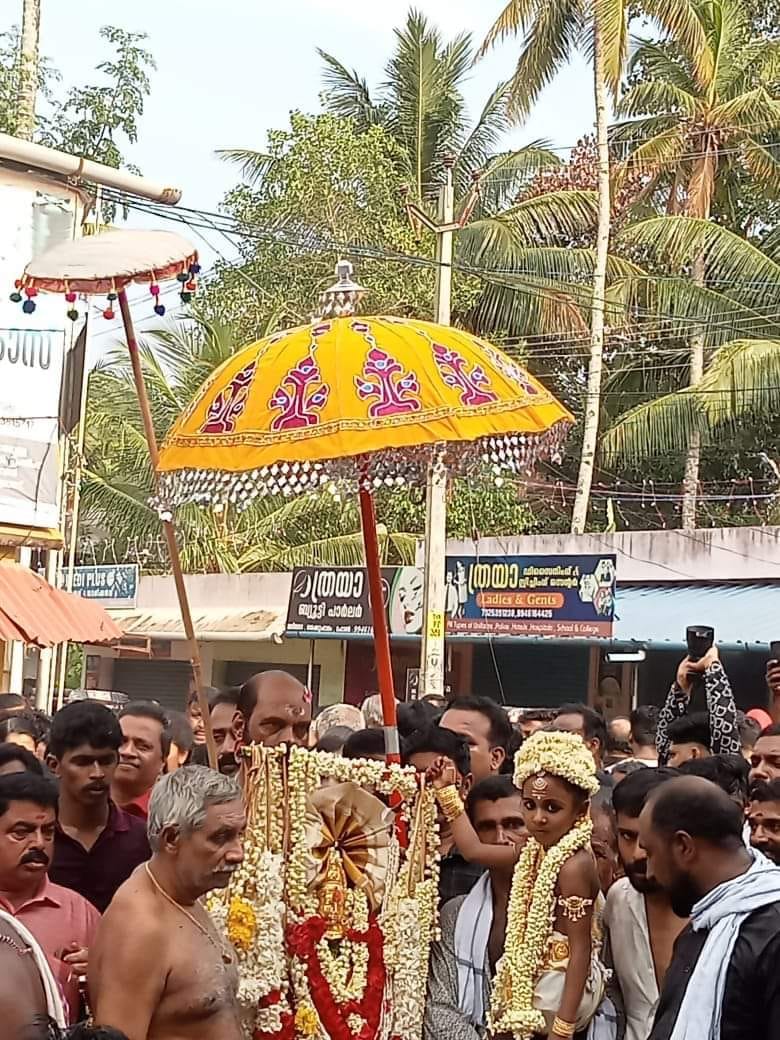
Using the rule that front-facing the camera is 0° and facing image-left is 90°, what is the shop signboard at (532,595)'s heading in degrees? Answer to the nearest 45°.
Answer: approximately 0°

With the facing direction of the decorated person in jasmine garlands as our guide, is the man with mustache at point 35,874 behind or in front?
in front

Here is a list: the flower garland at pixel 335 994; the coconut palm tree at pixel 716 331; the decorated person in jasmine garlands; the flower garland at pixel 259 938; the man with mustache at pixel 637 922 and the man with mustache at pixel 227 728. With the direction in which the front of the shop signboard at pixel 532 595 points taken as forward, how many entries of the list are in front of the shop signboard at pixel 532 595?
5

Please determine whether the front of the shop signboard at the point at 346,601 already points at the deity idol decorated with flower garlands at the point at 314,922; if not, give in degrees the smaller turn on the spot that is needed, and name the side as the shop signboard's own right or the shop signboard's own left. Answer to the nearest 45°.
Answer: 0° — it already faces it

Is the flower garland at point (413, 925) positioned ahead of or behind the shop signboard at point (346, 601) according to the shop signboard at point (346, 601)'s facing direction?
ahead

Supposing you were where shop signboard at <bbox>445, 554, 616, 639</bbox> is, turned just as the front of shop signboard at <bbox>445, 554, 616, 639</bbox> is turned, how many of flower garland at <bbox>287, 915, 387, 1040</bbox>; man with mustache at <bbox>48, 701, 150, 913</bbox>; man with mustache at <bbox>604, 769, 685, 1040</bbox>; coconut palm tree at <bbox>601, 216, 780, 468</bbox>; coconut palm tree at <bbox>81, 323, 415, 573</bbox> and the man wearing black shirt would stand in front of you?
4

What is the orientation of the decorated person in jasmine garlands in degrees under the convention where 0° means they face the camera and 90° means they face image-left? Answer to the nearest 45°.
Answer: approximately 45°

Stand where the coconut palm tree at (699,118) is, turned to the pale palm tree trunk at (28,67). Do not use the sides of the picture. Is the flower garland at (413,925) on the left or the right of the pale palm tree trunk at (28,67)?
left

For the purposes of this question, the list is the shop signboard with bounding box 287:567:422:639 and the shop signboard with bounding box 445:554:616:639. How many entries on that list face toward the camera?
2

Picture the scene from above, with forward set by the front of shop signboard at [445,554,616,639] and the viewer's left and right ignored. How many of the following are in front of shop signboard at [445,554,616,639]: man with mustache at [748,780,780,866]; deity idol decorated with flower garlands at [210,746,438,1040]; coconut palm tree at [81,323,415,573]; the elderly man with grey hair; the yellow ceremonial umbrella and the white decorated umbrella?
5

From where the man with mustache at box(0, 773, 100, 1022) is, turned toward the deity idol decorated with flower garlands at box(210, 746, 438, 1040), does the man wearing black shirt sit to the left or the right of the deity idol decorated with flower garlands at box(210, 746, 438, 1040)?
right

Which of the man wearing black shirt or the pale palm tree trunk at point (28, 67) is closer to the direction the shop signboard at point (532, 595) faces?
the man wearing black shirt

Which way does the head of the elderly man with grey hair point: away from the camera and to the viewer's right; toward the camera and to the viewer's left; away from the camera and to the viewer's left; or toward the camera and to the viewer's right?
toward the camera and to the viewer's right

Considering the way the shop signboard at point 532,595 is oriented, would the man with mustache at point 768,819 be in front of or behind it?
in front
